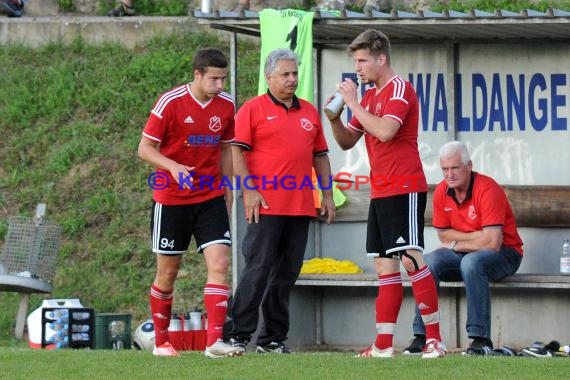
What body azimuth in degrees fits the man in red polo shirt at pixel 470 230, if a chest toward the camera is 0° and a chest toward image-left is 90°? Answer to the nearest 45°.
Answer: approximately 45°

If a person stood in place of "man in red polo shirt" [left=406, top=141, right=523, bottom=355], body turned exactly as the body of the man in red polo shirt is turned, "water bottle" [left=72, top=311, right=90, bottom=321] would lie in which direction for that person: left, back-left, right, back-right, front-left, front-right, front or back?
front-right

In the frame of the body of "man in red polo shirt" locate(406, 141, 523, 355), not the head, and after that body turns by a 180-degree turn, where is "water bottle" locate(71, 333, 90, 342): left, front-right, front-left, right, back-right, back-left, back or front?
back-left

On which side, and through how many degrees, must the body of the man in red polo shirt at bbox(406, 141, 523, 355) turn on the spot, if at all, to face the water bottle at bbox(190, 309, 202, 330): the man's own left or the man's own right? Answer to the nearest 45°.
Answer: approximately 45° to the man's own right

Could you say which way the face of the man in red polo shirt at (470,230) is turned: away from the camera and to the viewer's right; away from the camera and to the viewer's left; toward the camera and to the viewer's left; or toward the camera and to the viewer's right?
toward the camera and to the viewer's left

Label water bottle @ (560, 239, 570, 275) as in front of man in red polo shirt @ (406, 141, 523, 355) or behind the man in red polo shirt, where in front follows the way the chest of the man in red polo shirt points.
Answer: behind

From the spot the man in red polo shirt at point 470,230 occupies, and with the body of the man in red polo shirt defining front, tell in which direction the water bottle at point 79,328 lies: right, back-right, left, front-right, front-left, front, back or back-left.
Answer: front-right
